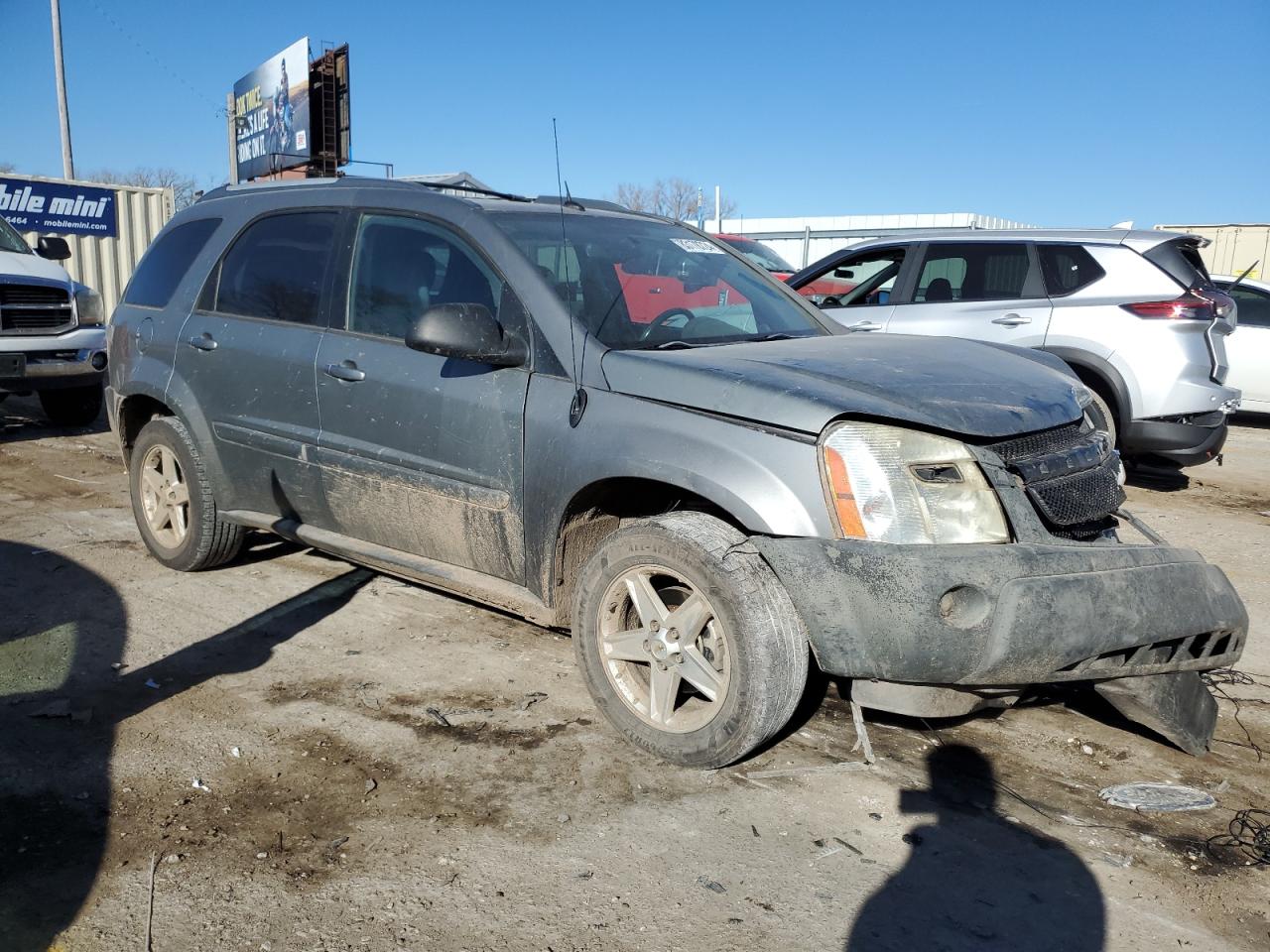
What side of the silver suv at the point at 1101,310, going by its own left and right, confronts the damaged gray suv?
left

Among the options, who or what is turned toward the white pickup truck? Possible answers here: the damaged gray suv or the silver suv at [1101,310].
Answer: the silver suv

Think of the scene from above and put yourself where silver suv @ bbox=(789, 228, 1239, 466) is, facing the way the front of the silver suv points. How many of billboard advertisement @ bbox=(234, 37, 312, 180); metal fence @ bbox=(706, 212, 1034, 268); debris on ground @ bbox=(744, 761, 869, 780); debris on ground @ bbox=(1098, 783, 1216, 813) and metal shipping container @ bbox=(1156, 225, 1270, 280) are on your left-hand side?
2

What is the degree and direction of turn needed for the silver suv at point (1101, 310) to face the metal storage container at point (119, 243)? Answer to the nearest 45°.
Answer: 0° — it already faces it

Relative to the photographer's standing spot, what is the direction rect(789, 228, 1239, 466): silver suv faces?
facing to the left of the viewer

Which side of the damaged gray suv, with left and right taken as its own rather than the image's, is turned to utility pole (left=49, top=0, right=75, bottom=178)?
back

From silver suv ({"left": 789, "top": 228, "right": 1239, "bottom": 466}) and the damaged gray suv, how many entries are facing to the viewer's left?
1

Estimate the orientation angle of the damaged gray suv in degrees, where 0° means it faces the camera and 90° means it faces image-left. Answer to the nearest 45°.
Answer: approximately 315°

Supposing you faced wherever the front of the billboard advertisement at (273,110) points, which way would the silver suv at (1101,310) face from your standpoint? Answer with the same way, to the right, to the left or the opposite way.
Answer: to the right

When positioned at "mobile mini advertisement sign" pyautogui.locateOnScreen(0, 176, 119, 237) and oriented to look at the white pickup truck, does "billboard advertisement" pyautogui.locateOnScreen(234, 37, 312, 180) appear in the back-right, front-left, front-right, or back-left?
back-left

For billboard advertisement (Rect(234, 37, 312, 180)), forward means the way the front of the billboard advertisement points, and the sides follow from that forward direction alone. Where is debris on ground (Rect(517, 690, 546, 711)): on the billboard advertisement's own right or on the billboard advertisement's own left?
on the billboard advertisement's own left

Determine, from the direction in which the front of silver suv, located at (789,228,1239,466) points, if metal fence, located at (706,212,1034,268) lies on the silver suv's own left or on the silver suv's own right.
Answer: on the silver suv's own right

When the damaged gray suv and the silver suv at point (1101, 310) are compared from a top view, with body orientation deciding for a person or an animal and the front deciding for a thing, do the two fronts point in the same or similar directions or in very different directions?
very different directions

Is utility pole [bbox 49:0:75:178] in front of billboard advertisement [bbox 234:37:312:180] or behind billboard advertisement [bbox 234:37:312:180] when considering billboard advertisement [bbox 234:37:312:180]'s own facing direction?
in front

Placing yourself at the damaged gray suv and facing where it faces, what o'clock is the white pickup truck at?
The white pickup truck is roughly at 6 o'clock from the damaged gray suv.

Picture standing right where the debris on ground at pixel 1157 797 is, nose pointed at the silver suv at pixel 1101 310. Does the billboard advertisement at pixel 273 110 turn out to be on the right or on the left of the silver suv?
left

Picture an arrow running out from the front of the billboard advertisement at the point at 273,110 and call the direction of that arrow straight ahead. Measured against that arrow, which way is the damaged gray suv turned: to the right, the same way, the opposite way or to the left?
to the left
